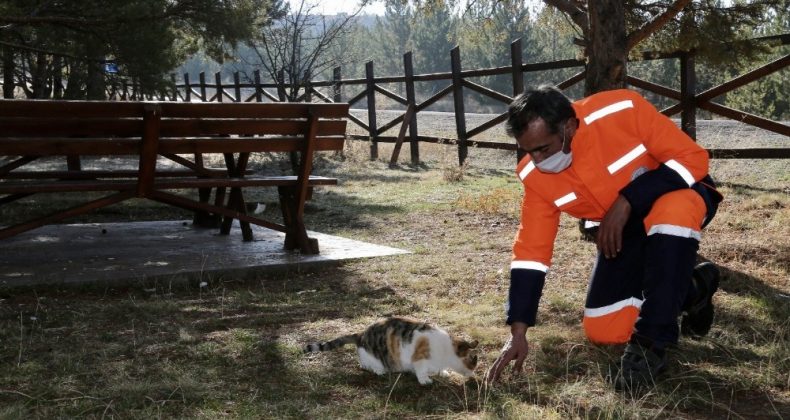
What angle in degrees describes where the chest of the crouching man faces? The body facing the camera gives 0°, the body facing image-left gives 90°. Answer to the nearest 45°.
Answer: approximately 45°

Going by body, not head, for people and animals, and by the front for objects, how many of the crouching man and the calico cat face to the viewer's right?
1

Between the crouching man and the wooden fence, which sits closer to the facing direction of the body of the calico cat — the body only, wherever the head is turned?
the crouching man

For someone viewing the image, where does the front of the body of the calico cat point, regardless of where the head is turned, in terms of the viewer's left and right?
facing to the right of the viewer

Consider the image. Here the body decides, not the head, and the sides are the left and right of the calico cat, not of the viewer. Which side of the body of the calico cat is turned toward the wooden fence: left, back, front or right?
left

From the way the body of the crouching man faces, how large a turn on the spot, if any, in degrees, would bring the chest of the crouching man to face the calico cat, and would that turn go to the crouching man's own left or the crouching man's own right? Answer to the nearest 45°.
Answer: approximately 45° to the crouching man's own right

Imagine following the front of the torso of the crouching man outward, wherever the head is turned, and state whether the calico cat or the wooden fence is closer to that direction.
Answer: the calico cat

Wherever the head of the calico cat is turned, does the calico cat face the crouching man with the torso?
yes
